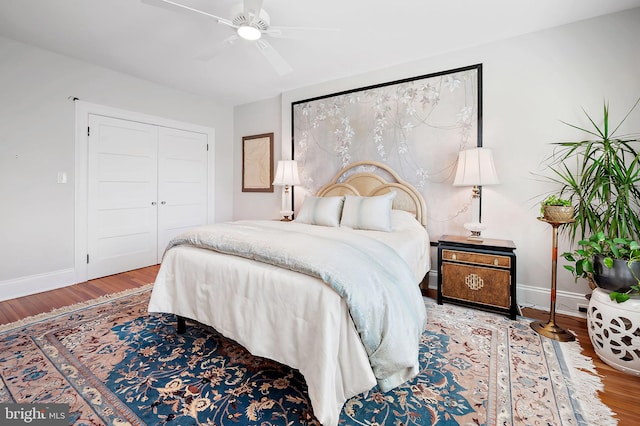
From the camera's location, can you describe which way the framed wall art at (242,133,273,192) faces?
facing the viewer and to the left of the viewer

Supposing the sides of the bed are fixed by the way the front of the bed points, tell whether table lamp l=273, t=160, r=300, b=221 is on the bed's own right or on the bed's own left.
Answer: on the bed's own right

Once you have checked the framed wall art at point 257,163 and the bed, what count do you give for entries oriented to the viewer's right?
0

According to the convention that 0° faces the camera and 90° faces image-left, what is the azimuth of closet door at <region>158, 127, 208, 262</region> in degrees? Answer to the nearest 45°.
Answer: approximately 315°

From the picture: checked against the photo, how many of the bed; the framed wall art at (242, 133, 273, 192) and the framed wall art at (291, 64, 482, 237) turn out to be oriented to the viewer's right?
0

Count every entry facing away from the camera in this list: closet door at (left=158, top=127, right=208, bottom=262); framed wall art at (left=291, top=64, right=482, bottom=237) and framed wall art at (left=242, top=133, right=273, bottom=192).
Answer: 0

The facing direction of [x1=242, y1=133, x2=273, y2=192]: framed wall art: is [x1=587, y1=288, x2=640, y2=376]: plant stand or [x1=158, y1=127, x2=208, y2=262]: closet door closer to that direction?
the closet door

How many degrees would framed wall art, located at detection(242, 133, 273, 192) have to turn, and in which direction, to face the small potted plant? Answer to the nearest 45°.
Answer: approximately 90° to its left

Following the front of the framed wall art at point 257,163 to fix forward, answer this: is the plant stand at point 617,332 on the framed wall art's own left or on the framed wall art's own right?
on the framed wall art's own left

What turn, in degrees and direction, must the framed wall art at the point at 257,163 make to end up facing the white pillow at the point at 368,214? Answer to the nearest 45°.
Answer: approximately 90° to its left

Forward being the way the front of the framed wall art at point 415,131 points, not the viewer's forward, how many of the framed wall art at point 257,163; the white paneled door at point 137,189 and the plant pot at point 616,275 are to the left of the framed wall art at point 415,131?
1

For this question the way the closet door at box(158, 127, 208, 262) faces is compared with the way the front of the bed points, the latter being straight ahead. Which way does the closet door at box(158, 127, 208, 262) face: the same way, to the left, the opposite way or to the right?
to the left

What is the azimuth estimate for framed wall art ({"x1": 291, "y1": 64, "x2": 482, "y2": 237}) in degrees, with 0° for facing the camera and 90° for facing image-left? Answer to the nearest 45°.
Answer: approximately 45°

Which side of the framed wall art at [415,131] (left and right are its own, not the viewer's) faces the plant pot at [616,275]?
left

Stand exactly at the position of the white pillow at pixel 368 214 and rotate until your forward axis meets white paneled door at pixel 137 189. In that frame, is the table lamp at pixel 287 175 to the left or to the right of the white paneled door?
right

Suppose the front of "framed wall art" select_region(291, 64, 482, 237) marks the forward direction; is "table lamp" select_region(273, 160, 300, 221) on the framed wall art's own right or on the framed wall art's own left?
on the framed wall art's own right
